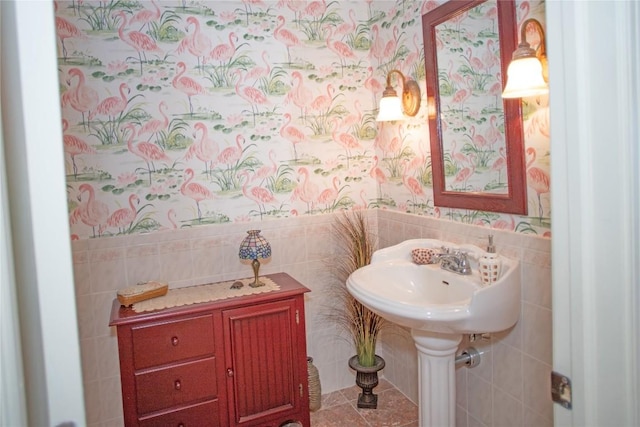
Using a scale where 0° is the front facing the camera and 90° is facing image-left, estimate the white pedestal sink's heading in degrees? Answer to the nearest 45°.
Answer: approximately 45°

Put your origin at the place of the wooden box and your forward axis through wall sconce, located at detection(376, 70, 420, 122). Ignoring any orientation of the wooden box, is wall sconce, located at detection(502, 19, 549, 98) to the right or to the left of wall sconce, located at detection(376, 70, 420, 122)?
right

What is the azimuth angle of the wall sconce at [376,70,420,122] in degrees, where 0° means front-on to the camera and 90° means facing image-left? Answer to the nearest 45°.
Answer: approximately 45°

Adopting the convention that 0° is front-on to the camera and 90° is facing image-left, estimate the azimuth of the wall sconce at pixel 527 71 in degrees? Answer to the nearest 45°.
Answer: approximately 45°
